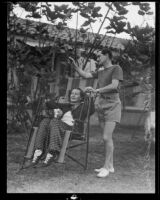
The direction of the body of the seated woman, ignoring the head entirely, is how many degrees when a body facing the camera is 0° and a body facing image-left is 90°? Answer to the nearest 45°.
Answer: approximately 45°

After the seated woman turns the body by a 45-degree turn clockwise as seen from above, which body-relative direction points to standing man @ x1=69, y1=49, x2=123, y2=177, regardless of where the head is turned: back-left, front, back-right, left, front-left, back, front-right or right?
back

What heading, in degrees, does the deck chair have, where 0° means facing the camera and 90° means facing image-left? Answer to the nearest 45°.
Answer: approximately 45°
